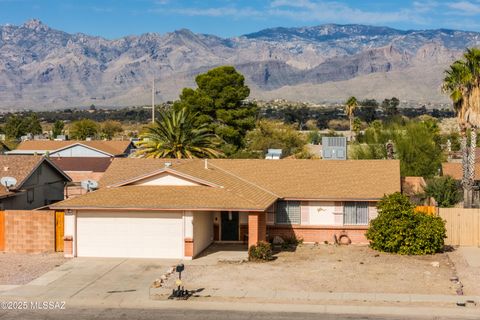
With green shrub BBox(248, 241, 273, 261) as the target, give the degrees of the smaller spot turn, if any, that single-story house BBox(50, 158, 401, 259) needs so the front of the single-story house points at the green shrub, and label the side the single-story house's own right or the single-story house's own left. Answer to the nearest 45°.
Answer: approximately 45° to the single-story house's own left

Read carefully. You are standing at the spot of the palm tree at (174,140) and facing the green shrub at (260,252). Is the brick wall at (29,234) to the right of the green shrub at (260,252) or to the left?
right

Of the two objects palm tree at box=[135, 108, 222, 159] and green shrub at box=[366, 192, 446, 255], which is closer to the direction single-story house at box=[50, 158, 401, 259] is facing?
the green shrub

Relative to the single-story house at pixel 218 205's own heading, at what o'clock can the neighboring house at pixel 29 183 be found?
The neighboring house is roughly at 4 o'clock from the single-story house.

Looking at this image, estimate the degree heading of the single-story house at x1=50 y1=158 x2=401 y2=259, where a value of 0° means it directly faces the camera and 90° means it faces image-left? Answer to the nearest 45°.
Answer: approximately 0°

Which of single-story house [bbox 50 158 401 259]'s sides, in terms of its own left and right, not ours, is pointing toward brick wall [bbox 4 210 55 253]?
right

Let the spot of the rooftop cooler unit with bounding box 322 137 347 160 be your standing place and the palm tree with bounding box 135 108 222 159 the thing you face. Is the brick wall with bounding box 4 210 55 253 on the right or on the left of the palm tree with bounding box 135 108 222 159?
left

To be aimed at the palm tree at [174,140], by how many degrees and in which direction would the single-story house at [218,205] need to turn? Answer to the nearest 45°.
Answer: approximately 180°

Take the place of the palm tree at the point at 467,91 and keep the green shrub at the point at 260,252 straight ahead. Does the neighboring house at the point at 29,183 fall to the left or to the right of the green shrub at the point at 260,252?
right

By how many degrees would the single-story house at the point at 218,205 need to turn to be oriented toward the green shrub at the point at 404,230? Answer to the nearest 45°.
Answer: approximately 90° to its left
